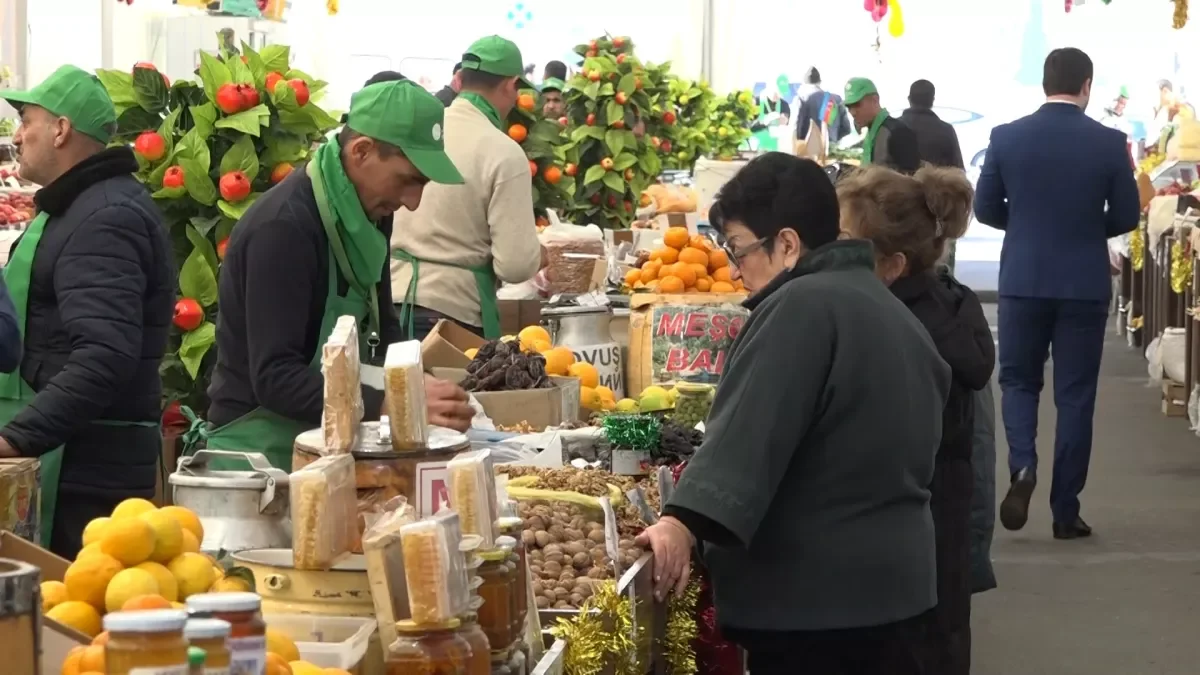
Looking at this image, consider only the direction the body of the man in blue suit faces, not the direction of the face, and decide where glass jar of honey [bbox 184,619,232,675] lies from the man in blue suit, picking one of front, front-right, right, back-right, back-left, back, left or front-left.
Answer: back

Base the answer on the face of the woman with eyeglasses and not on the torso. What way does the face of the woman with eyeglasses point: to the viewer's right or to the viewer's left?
to the viewer's left

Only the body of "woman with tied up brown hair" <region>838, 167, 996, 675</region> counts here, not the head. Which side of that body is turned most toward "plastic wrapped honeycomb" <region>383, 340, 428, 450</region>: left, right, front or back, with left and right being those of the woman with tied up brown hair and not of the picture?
left

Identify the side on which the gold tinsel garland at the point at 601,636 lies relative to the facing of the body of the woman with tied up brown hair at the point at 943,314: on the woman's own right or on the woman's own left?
on the woman's own left

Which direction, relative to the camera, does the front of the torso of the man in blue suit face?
away from the camera

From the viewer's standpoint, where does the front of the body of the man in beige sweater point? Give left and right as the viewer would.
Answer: facing away from the viewer and to the right of the viewer

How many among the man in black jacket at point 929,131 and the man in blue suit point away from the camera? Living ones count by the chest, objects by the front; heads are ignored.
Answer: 2

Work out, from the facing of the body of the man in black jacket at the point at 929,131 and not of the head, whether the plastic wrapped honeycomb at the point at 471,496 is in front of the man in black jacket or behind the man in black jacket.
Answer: behind

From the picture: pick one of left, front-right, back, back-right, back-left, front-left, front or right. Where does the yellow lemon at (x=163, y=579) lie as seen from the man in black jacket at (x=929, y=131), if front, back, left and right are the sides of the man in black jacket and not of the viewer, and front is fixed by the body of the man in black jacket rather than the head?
back

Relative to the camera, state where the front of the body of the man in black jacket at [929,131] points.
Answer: away from the camera

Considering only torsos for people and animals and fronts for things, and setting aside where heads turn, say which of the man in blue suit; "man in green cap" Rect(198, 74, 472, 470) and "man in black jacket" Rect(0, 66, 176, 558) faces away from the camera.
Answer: the man in blue suit

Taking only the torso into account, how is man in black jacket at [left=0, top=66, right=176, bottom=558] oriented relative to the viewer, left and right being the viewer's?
facing to the left of the viewer

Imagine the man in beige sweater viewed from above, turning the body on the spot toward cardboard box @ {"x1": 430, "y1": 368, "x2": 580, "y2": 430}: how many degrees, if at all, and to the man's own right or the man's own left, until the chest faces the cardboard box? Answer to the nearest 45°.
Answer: approximately 135° to the man's own right

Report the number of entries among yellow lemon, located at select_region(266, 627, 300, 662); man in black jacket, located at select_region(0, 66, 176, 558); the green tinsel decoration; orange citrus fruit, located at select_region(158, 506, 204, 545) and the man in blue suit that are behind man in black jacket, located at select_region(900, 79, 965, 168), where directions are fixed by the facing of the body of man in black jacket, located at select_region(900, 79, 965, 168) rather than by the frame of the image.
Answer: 5

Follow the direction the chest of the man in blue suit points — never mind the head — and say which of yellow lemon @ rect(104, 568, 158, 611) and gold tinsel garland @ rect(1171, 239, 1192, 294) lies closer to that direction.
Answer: the gold tinsel garland

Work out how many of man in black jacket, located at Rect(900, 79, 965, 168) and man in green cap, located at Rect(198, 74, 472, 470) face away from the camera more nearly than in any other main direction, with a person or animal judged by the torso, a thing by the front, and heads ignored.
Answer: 1
